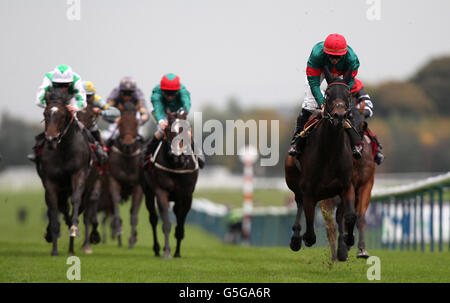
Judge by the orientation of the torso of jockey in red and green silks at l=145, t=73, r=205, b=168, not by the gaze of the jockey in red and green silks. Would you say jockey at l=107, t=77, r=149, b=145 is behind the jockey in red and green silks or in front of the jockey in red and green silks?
behind

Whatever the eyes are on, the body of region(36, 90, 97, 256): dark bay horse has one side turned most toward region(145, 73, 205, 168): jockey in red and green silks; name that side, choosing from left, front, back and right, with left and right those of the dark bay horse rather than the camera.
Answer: left

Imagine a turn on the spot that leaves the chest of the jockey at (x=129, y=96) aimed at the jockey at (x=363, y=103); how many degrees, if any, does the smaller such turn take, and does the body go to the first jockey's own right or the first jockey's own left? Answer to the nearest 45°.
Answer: approximately 45° to the first jockey's own left

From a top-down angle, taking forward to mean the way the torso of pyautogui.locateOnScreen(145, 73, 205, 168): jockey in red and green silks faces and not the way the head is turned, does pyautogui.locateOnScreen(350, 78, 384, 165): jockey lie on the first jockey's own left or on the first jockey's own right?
on the first jockey's own left

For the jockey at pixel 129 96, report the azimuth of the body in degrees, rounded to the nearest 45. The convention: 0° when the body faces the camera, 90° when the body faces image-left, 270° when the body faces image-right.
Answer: approximately 0°

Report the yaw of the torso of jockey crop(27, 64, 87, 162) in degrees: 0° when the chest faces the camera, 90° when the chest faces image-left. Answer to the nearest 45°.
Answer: approximately 0°

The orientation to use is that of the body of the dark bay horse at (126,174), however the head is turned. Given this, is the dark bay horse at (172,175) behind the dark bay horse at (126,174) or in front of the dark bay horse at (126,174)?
in front
